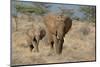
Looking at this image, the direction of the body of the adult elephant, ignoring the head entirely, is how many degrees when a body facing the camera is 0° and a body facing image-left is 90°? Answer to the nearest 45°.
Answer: approximately 0°
